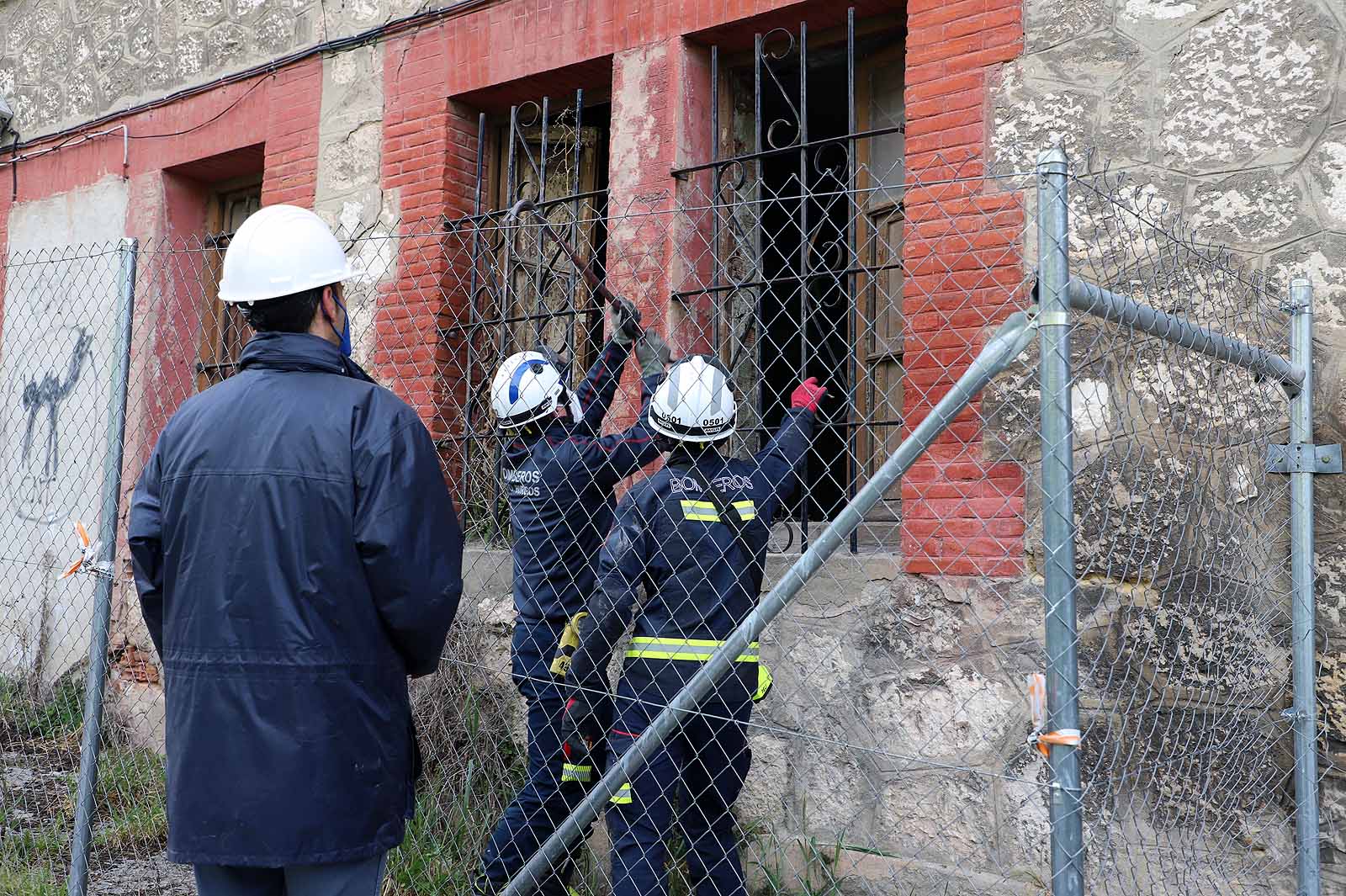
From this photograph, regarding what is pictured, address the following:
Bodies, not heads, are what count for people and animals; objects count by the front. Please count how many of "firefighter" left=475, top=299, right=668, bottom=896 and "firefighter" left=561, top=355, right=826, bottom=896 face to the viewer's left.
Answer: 0

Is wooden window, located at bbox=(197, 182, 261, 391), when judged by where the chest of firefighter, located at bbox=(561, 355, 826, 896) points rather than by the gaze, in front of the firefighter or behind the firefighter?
in front

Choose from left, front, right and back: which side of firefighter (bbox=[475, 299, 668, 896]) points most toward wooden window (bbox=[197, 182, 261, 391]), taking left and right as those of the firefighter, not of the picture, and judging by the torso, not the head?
left

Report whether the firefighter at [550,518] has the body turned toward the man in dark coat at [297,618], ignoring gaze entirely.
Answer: no

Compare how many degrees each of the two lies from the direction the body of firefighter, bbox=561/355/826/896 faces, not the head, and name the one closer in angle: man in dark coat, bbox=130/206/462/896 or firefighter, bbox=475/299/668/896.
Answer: the firefighter

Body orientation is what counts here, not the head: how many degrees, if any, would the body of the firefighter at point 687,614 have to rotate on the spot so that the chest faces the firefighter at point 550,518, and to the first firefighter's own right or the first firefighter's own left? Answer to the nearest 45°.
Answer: approximately 45° to the first firefighter's own left

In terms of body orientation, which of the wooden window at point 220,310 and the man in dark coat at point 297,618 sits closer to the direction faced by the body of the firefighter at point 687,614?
the wooden window

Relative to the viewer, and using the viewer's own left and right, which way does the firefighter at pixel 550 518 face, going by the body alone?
facing away from the viewer and to the right of the viewer

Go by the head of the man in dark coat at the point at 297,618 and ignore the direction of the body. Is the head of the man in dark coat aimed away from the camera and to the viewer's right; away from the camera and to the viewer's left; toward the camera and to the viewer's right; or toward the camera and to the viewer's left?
away from the camera and to the viewer's right

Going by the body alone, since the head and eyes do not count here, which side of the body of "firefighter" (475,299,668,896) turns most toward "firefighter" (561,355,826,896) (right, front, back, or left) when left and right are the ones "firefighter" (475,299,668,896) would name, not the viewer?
right

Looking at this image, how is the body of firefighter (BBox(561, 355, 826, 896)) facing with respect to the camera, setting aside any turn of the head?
away from the camera

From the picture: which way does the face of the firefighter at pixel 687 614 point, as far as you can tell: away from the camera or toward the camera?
away from the camera
